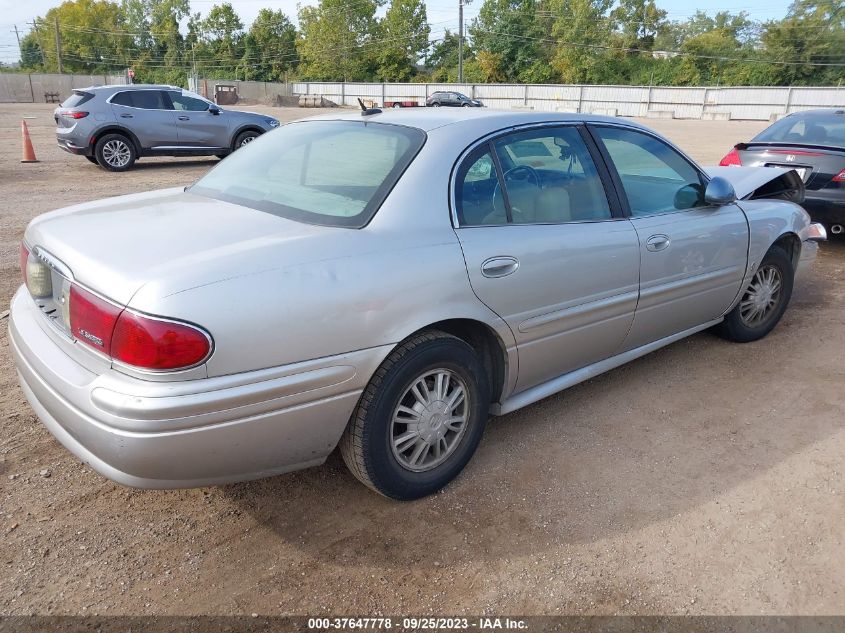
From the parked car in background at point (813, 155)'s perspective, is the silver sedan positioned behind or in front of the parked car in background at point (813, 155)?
behind

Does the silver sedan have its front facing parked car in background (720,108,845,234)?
yes

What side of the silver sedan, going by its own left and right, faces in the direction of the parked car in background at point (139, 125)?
left

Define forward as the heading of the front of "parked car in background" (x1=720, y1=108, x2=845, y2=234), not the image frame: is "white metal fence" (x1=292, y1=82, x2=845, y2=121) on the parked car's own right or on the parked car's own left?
on the parked car's own left

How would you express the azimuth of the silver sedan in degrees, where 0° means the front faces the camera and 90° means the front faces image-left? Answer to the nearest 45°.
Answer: approximately 225°

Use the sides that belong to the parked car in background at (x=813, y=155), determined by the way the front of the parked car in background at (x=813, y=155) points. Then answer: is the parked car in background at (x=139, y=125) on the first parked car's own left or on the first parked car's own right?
on the first parked car's own left

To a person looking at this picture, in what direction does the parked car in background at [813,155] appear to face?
facing away from the viewer and to the right of the viewer

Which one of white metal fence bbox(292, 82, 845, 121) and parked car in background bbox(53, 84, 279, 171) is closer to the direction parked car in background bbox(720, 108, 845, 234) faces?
the white metal fence
